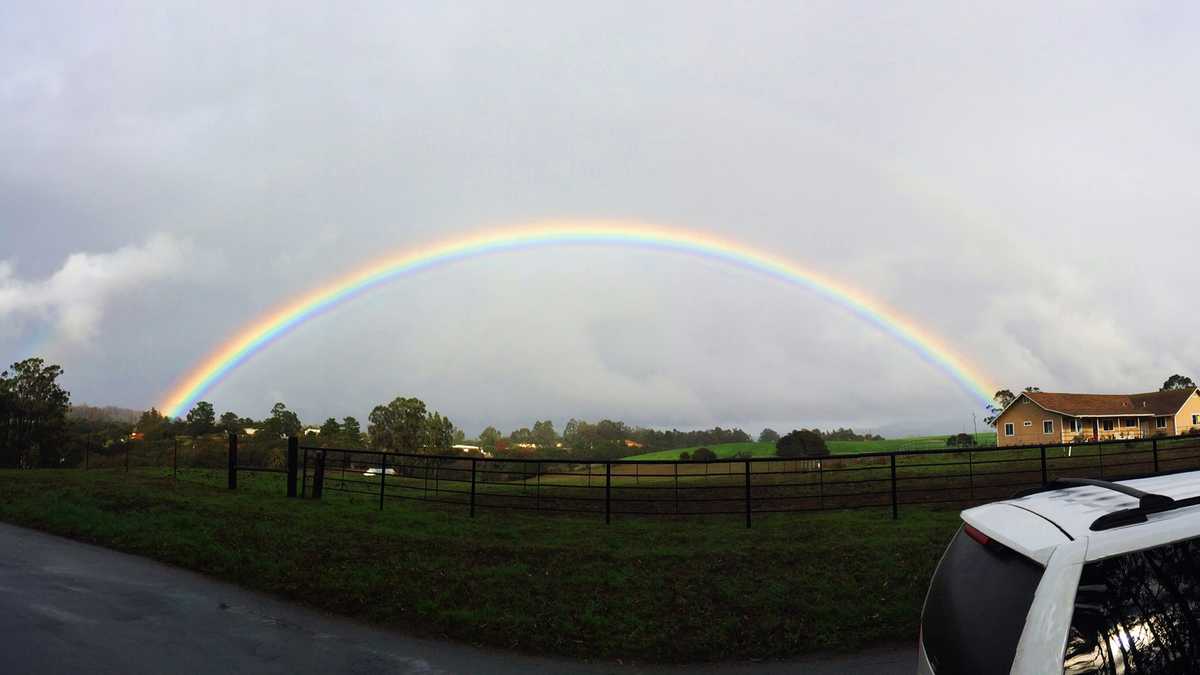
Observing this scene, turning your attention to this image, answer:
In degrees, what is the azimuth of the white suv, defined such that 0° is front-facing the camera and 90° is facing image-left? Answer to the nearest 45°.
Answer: approximately 225°
